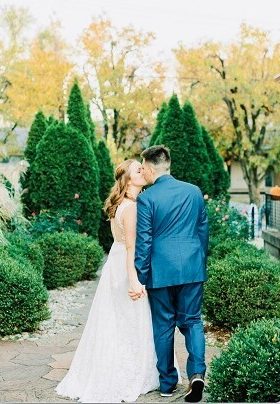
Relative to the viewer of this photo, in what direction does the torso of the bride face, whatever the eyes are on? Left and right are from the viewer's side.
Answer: facing away from the viewer and to the right of the viewer

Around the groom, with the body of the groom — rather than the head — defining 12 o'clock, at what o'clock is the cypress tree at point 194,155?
The cypress tree is roughly at 12 o'clock from the groom.

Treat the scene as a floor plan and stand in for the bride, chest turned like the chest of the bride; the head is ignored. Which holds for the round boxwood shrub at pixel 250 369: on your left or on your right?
on your right

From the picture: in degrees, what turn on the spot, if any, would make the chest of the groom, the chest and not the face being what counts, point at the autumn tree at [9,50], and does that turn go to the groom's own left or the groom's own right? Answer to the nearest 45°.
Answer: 0° — they already face it

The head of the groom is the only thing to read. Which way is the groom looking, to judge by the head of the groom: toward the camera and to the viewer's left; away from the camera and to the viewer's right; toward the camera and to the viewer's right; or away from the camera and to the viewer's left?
away from the camera and to the viewer's left

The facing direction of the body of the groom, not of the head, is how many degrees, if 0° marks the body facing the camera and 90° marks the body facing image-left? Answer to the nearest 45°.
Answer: approximately 180°
